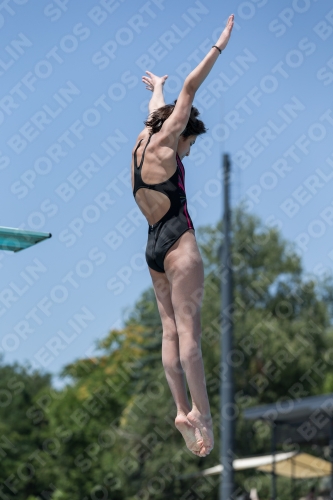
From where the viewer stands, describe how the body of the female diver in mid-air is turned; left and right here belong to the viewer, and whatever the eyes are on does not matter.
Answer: facing away from the viewer and to the right of the viewer
